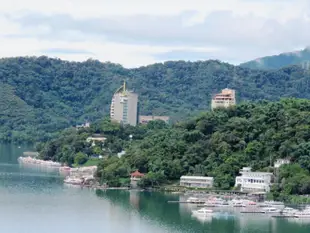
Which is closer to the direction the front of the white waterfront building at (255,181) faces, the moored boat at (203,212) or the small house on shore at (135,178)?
the moored boat

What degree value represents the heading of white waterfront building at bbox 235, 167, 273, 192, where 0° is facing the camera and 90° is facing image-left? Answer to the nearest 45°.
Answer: approximately 0°

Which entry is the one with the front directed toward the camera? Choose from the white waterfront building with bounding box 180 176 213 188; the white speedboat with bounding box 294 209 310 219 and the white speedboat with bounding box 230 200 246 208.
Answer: the white waterfront building

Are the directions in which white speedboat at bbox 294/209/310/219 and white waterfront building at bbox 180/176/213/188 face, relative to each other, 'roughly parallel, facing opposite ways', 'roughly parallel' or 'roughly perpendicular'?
roughly perpendicular
